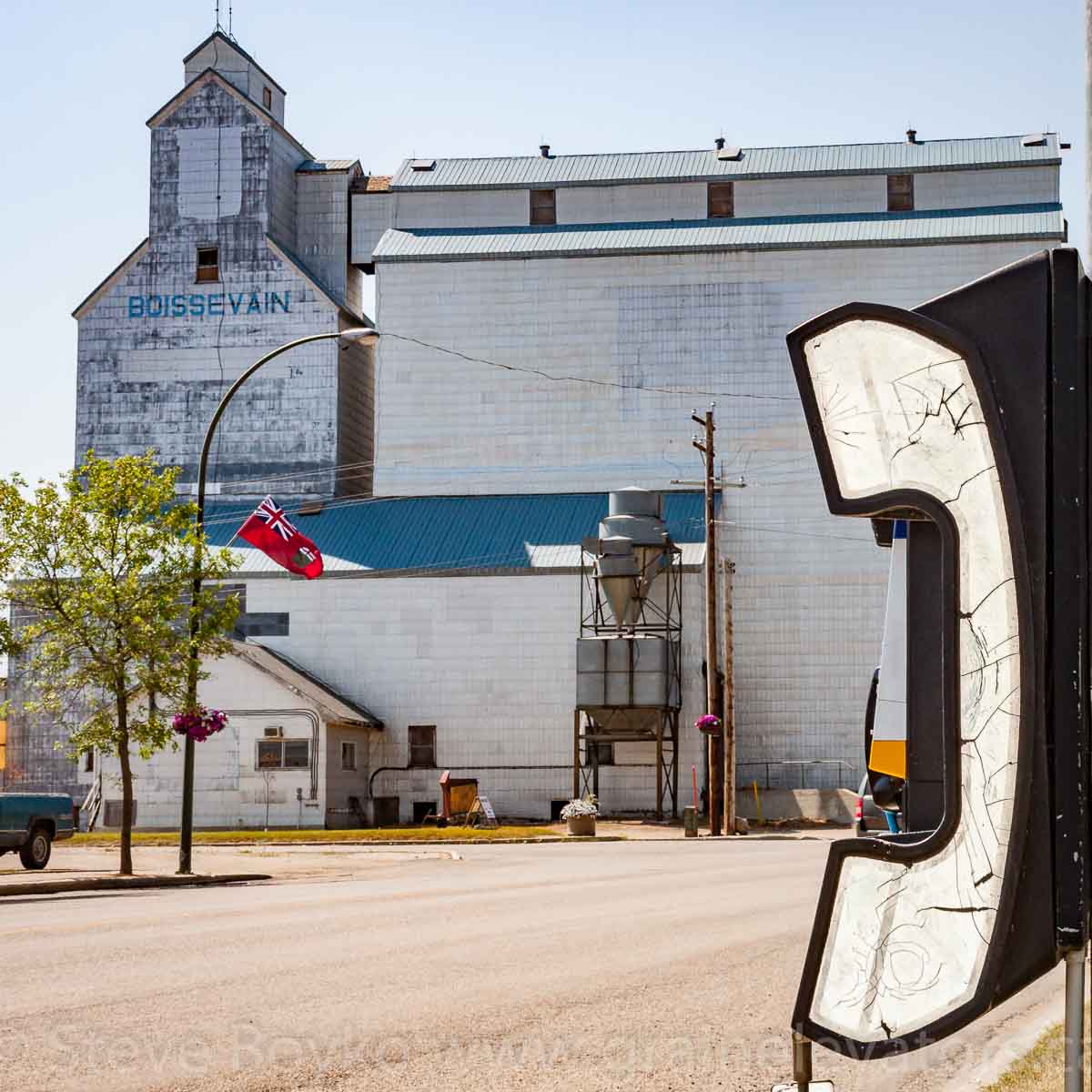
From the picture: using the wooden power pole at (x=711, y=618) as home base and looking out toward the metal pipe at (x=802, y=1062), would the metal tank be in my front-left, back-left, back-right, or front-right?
back-right

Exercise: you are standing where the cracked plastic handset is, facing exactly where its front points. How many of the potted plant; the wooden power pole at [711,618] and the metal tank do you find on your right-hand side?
3

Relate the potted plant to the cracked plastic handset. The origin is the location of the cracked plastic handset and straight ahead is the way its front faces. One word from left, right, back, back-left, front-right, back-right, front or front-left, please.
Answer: right

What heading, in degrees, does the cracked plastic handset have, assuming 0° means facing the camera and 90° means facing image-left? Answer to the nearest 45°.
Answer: approximately 90°

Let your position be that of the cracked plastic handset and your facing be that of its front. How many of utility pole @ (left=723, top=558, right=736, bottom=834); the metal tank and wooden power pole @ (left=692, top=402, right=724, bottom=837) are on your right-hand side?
3

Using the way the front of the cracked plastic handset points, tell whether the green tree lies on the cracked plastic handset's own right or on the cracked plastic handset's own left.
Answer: on the cracked plastic handset's own right
